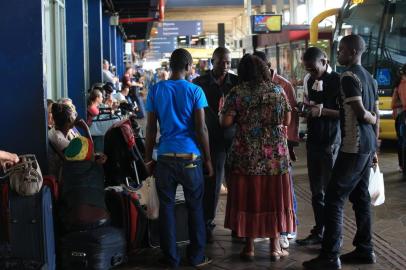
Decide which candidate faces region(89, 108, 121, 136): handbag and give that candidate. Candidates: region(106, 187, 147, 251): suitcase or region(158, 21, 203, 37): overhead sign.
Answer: the overhead sign

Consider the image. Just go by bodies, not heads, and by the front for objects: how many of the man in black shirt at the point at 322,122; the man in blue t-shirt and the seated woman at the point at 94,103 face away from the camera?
1

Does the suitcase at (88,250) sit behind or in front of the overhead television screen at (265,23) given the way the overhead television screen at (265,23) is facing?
in front

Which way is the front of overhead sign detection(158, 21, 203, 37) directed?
toward the camera

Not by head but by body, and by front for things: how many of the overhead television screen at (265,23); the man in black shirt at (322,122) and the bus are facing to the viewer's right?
0

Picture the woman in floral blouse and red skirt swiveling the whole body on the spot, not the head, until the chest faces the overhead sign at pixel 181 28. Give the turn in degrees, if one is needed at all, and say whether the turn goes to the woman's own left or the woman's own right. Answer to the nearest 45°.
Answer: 0° — they already face it

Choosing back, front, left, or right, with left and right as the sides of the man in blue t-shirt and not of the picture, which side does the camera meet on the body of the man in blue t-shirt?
back

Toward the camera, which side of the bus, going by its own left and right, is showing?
front

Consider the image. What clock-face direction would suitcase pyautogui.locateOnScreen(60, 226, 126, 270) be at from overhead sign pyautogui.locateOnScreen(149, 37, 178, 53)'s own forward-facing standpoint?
The suitcase is roughly at 12 o'clock from the overhead sign.

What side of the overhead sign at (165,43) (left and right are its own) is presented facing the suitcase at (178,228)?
front

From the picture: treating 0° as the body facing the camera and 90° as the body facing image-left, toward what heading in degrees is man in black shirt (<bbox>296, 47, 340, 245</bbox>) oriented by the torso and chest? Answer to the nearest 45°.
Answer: approximately 45°

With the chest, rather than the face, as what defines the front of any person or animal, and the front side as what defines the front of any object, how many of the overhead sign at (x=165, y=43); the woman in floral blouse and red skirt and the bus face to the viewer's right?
0

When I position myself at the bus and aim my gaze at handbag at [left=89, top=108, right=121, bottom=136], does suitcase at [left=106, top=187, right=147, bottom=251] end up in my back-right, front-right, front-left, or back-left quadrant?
front-left

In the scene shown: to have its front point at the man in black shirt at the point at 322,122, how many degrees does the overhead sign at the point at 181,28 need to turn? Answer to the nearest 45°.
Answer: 0° — it already faces them

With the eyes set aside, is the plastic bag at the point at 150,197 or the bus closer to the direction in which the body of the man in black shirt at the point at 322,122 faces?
the plastic bag

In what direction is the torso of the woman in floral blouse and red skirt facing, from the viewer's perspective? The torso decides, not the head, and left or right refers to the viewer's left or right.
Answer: facing away from the viewer
